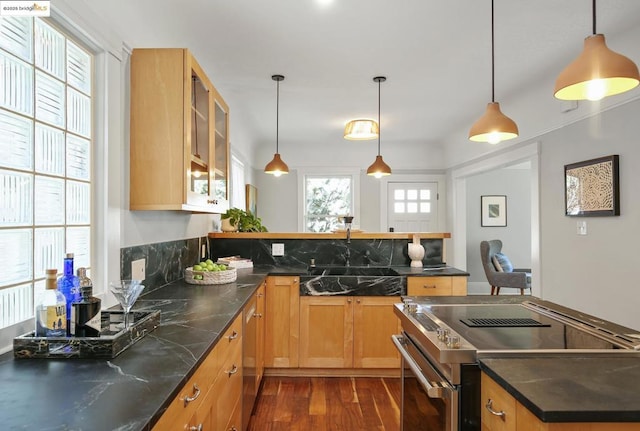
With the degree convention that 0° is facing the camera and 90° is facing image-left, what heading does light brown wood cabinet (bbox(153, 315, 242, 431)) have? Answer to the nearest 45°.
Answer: approximately 270°

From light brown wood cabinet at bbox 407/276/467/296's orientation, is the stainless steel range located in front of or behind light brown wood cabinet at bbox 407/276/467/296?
in front

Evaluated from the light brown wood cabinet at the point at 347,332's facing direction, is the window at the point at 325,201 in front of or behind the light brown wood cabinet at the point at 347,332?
behind

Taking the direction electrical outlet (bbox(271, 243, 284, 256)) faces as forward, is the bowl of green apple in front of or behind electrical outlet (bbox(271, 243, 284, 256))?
in front

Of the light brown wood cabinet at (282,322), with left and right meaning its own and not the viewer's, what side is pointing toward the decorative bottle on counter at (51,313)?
front

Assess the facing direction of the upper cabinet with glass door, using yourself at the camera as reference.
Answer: facing to the right of the viewer

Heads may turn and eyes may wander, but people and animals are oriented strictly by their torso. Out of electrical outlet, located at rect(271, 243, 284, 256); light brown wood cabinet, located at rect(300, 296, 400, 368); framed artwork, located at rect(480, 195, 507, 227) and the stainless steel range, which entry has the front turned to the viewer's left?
the stainless steel range

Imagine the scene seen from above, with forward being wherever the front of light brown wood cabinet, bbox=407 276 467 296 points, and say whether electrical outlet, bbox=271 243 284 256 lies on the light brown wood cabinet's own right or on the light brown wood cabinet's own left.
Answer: on the light brown wood cabinet's own right

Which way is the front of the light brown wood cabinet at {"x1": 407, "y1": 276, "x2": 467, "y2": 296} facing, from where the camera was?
facing the viewer

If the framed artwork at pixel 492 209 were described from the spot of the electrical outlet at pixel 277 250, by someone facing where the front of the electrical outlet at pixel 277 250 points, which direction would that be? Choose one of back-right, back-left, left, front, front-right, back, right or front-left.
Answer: back-left

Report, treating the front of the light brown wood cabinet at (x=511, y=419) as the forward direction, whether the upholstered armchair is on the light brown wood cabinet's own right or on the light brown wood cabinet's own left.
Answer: on the light brown wood cabinet's own right

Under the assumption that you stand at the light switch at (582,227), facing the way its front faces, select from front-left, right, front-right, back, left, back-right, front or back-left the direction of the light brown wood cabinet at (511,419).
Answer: front-left

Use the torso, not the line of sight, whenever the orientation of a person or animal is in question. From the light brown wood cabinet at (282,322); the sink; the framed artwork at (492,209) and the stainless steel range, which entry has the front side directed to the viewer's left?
the stainless steel range

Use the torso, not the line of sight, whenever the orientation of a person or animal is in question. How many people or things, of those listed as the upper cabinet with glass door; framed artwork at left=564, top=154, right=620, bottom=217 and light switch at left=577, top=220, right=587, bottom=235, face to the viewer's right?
1

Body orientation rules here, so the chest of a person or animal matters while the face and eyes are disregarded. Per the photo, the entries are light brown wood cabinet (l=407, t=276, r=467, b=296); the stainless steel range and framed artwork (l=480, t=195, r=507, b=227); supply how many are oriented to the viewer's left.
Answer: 1

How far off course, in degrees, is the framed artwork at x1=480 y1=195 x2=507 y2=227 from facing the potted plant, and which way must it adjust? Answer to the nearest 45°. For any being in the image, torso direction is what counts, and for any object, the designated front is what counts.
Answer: approximately 45° to its right
